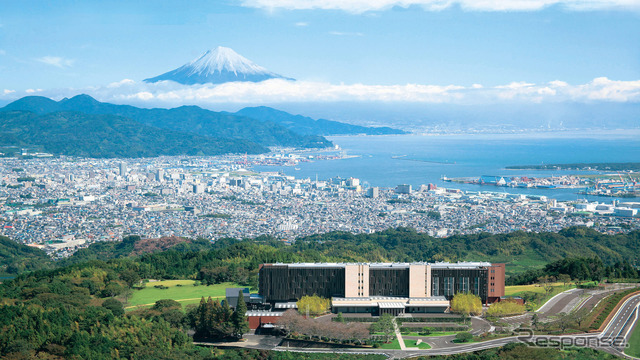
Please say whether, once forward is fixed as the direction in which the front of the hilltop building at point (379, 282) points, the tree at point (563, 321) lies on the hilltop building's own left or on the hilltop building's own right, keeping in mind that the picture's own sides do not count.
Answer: on the hilltop building's own left

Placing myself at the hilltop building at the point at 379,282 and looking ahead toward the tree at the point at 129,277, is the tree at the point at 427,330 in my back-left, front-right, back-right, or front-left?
back-left

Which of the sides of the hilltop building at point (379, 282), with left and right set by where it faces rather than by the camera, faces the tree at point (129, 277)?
right

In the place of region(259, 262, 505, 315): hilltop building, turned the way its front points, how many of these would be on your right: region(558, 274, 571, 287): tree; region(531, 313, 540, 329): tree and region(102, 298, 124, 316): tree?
1

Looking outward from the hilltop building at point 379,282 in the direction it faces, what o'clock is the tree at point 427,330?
The tree is roughly at 11 o'clock from the hilltop building.

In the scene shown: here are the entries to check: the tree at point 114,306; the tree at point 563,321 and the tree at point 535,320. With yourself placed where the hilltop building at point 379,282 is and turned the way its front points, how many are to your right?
1

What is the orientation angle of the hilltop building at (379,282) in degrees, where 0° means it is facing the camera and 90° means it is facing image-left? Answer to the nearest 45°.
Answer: approximately 0°

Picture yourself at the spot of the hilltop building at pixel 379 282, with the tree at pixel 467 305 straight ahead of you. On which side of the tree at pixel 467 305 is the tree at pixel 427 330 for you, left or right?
right

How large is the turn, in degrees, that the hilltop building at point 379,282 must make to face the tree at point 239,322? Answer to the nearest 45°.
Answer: approximately 45° to its right

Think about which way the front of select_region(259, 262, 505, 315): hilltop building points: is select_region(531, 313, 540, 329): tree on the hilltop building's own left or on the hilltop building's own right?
on the hilltop building's own left

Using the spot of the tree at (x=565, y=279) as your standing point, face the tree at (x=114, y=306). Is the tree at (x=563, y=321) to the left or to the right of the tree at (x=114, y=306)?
left
